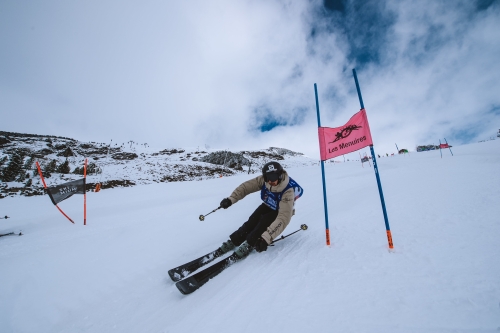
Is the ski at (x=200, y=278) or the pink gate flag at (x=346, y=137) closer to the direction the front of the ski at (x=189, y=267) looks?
the ski

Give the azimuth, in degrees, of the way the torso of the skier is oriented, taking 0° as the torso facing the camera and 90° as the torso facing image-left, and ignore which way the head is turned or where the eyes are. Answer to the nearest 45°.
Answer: approximately 45°

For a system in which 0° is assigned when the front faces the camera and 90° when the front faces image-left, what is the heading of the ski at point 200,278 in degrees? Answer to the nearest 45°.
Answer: approximately 45°

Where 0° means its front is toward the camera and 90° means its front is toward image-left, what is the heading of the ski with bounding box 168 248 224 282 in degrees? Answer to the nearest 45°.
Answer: approximately 45°
